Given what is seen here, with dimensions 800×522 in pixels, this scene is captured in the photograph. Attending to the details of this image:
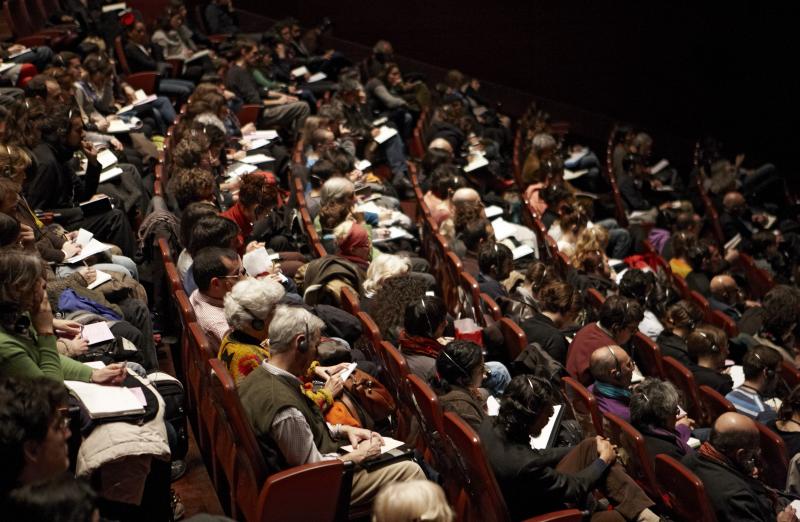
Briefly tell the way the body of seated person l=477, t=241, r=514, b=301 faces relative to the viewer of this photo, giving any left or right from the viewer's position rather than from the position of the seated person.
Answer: facing to the right of the viewer

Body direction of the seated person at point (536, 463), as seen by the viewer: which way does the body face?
to the viewer's right

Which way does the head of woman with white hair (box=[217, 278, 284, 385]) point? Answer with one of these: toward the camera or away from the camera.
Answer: away from the camera

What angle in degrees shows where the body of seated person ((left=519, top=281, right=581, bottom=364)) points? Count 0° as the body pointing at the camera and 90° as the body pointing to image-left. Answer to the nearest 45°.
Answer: approximately 225°

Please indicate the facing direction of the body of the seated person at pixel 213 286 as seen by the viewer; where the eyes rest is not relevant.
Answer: to the viewer's right

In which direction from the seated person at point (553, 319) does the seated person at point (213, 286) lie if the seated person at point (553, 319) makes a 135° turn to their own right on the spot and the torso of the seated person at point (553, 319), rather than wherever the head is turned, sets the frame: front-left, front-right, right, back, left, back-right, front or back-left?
front-right

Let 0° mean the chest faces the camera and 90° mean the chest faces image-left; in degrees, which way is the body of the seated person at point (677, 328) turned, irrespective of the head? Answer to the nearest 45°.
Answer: approximately 225°

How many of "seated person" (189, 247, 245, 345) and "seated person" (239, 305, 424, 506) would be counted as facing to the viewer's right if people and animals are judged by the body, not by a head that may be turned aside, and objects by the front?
2

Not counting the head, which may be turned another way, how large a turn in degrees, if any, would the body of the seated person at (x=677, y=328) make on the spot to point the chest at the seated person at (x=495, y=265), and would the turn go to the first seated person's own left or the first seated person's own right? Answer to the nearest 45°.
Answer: approximately 135° to the first seated person's own left

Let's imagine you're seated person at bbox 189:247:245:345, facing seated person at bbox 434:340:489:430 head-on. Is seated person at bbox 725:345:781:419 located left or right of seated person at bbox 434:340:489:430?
left
